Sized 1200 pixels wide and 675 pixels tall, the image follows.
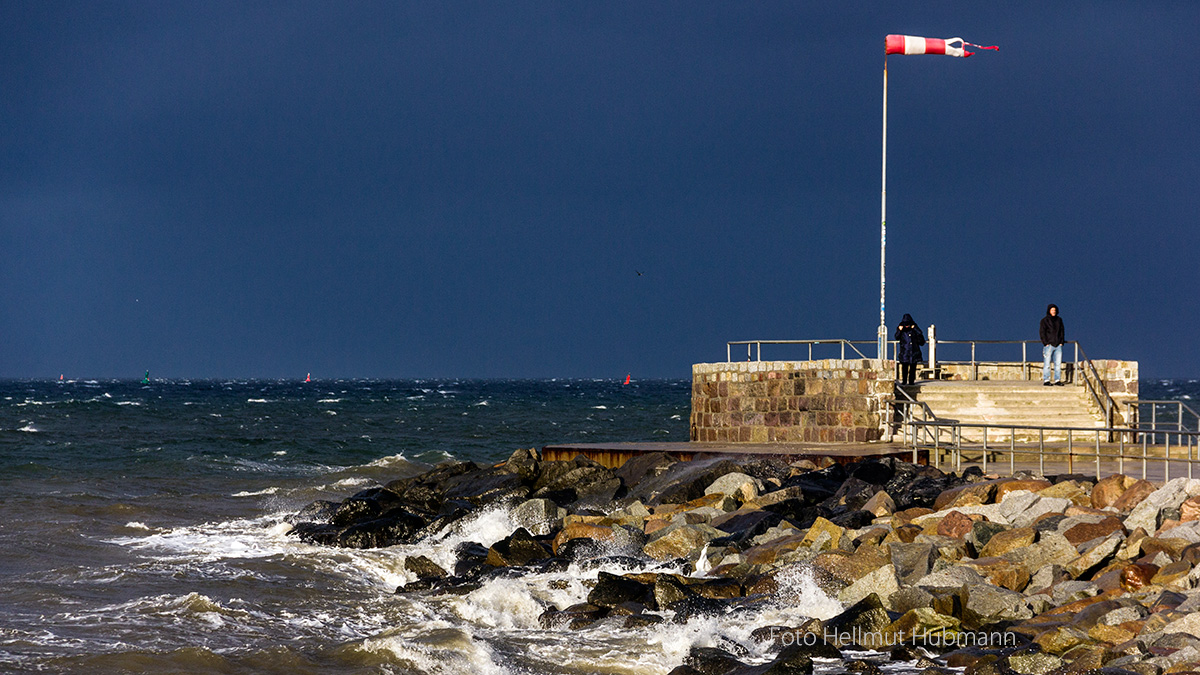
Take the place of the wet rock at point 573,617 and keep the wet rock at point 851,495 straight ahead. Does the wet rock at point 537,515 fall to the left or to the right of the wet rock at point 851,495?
left

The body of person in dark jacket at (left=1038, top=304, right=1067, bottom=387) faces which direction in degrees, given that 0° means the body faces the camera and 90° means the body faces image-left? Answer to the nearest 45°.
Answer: approximately 0°

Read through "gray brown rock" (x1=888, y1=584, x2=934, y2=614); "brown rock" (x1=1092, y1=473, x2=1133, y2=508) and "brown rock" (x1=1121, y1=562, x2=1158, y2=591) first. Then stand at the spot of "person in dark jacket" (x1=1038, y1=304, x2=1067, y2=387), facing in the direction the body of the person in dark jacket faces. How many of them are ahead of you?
3

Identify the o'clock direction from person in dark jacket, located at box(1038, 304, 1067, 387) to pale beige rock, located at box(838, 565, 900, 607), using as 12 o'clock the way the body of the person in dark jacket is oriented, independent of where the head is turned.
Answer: The pale beige rock is roughly at 12 o'clock from the person in dark jacket.

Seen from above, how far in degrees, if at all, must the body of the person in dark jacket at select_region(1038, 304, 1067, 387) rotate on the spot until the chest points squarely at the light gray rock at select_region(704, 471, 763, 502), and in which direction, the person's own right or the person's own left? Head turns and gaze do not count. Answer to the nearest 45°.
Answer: approximately 45° to the person's own right

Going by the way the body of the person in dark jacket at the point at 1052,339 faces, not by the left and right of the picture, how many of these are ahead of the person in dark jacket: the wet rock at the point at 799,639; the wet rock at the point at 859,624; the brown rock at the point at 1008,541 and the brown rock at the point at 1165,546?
4

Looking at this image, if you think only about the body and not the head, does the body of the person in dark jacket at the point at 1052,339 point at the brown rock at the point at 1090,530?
yes

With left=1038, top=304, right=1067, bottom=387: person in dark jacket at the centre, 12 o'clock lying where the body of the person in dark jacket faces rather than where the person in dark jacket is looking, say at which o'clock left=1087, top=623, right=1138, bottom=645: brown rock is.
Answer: The brown rock is roughly at 12 o'clock from the person in dark jacket.

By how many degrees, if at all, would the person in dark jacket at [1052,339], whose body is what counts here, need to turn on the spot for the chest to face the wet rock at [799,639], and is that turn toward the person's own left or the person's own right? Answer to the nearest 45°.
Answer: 0° — they already face it

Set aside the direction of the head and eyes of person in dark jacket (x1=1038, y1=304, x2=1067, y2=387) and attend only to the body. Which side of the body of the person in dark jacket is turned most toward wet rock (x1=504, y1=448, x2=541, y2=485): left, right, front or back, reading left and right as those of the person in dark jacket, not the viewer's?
right

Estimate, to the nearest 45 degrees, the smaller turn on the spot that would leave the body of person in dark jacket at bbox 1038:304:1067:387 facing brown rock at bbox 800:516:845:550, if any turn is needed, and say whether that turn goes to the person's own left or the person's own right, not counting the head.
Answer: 0° — they already face it

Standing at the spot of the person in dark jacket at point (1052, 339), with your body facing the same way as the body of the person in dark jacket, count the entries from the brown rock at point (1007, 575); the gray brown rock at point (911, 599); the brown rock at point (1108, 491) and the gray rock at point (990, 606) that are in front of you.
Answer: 4

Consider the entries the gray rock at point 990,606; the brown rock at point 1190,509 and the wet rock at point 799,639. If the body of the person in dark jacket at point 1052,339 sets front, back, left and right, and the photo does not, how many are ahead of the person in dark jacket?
3

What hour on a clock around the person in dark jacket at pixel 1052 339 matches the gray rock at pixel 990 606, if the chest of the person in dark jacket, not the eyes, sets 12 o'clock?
The gray rock is roughly at 12 o'clock from the person in dark jacket.
